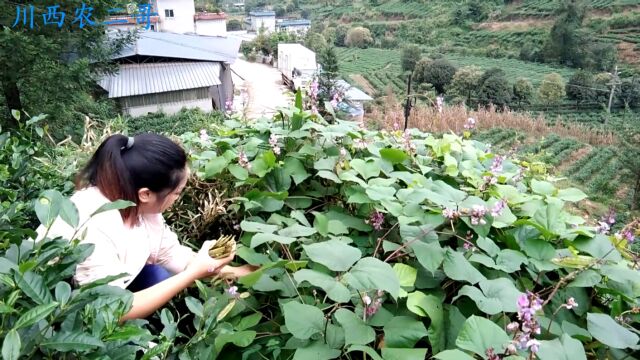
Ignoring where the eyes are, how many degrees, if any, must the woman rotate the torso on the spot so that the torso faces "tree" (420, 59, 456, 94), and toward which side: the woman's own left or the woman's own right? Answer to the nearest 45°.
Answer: approximately 45° to the woman's own left

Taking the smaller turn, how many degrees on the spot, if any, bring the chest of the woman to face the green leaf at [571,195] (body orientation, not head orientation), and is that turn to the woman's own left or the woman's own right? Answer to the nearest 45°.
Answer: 0° — they already face it

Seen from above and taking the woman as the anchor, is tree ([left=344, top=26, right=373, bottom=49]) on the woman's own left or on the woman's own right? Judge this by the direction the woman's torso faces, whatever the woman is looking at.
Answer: on the woman's own left

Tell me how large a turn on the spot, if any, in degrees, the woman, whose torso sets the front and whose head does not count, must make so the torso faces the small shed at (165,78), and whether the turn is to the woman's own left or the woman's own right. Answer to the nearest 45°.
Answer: approximately 90° to the woman's own left

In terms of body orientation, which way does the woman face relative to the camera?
to the viewer's right

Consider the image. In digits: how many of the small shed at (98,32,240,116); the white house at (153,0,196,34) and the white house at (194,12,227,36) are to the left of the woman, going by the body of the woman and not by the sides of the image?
3

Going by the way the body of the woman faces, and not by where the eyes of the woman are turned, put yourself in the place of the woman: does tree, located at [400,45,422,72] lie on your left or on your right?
on your left

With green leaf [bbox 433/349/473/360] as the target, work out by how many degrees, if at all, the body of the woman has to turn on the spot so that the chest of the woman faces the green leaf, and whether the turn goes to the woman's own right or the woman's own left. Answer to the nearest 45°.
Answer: approximately 45° to the woman's own right
